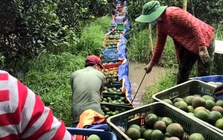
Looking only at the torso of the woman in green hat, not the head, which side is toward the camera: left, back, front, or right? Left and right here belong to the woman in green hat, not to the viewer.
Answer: left

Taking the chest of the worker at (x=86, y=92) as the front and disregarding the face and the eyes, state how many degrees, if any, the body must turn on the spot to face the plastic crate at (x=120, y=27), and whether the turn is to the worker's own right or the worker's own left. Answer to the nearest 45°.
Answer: approximately 45° to the worker's own left

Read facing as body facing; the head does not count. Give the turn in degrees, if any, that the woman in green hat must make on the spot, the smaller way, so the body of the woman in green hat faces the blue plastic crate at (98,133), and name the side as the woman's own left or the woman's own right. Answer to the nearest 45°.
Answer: approximately 90° to the woman's own left

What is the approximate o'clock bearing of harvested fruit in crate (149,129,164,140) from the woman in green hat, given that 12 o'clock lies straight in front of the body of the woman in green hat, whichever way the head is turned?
The harvested fruit in crate is roughly at 9 o'clock from the woman in green hat.

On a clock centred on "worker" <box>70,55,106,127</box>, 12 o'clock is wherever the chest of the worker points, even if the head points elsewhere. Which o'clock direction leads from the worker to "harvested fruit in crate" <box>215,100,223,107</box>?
The harvested fruit in crate is roughly at 3 o'clock from the worker.

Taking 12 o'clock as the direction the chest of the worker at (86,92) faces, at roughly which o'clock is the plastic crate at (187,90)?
The plastic crate is roughly at 3 o'clock from the worker.

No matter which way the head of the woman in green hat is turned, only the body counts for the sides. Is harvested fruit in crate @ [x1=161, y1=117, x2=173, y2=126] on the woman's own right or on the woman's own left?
on the woman's own left

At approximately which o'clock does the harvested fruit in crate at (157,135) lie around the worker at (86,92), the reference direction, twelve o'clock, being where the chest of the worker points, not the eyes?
The harvested fruit in crate is roughly at 4 o'clock from the worker.

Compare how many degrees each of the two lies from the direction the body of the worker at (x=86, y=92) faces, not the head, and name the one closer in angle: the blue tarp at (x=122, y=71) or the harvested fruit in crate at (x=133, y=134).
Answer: the blue tarp

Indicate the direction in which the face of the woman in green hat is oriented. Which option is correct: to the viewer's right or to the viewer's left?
to the viewer's left

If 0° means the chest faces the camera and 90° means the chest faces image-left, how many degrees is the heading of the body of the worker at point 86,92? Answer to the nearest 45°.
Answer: approximately 225°

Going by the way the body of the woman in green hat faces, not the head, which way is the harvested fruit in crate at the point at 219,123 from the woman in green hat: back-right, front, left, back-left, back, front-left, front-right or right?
left

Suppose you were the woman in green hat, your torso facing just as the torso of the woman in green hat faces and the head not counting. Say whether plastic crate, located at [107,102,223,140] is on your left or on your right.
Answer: on your left

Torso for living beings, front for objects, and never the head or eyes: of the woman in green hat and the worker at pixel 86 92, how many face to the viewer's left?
1
